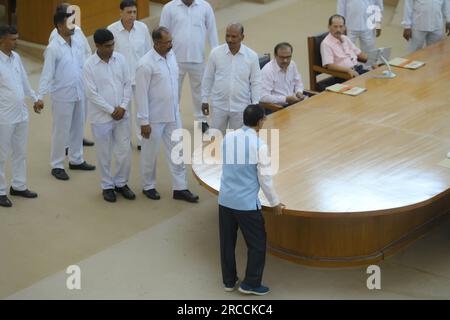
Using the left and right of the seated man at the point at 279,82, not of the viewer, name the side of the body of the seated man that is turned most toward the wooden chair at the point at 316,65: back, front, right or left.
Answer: left

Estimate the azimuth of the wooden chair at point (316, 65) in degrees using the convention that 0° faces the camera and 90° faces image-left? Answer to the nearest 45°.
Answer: approximately 315°

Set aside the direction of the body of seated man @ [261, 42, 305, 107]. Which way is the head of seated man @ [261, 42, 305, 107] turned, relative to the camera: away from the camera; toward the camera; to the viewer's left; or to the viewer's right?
toward the camera

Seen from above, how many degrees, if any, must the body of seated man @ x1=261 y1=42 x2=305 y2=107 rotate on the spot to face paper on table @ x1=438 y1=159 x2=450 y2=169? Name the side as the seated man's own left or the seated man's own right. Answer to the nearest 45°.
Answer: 0° — they already face it

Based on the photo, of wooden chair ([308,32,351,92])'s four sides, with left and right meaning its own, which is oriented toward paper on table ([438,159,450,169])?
front

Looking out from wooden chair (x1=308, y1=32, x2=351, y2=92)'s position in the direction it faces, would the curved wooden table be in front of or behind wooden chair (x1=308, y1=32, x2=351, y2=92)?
in front

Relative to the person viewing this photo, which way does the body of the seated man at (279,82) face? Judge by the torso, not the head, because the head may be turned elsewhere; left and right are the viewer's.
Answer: facing the viewer and to the right of the viewer

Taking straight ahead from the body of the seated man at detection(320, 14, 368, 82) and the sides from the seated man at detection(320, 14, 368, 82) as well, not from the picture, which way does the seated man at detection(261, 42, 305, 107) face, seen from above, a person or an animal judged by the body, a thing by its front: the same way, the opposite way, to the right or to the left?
the same way

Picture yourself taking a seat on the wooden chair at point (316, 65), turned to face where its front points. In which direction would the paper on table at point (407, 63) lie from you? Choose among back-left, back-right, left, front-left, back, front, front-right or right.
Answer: front-left

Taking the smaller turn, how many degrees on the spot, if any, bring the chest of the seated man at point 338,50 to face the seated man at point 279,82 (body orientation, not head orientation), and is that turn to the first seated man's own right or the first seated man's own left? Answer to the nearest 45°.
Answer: approximately 90° to the first seated man's own right

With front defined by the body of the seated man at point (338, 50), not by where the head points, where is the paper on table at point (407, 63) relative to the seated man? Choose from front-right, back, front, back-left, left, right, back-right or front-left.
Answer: front-left
